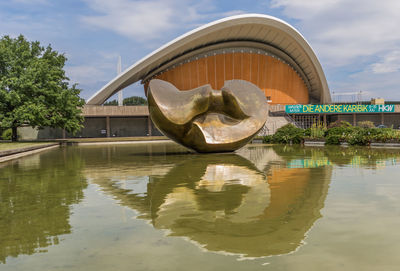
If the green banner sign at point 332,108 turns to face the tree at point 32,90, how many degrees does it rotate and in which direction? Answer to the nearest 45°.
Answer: approximately 45° to its right

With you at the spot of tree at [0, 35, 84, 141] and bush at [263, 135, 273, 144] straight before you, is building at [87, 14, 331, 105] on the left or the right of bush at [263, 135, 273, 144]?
left

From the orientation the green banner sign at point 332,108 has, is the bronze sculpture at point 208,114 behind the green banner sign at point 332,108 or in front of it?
in front

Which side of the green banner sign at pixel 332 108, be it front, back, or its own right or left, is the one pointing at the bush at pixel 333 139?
front

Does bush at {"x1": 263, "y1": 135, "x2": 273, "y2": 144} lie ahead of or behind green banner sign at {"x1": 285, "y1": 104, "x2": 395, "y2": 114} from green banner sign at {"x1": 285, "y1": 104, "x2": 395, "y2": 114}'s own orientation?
ahead

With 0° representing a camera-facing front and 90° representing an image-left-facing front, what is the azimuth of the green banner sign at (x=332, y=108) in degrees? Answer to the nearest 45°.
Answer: approximately 0°

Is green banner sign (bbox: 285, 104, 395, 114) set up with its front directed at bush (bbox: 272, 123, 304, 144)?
yes

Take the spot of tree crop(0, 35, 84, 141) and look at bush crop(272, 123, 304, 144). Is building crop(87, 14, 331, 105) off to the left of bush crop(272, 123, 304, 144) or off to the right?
left

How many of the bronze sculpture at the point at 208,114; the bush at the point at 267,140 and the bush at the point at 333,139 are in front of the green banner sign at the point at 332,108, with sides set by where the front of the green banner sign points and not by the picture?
3

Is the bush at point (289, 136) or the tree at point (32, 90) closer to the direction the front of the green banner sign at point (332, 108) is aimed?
the bush
